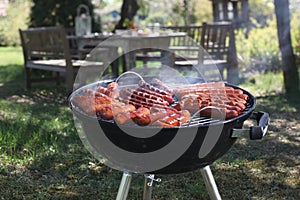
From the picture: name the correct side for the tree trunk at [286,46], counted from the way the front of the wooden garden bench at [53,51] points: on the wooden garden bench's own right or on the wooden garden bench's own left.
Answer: on the wooden garden bench's own right

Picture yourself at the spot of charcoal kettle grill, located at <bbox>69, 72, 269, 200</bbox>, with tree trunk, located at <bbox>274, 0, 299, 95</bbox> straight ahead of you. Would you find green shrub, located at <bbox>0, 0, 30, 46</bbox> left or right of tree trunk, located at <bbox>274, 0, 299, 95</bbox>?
left

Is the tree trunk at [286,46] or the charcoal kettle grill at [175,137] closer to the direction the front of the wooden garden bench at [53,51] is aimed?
the tree trunk

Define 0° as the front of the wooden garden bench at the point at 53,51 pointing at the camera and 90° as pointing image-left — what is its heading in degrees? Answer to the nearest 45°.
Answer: approximately 225°

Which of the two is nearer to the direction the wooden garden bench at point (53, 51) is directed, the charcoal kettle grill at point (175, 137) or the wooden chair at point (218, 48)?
the wooden chair

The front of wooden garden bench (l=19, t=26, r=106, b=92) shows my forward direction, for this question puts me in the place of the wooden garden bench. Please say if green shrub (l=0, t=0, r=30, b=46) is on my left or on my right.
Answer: on my left
